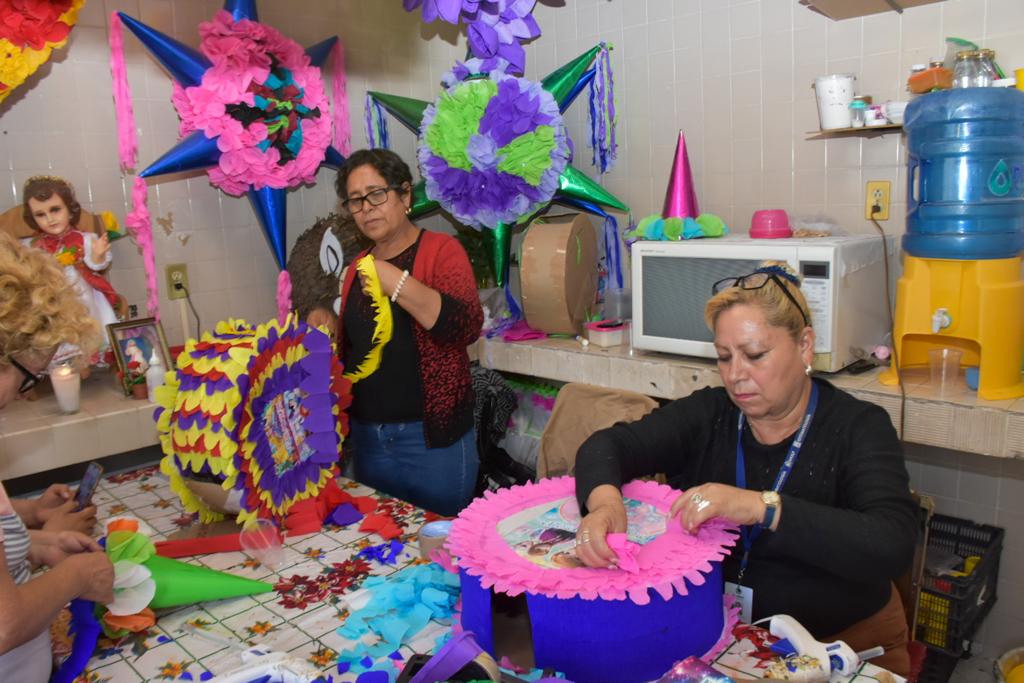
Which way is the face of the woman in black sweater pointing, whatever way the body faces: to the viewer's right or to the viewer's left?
to the viewer's left

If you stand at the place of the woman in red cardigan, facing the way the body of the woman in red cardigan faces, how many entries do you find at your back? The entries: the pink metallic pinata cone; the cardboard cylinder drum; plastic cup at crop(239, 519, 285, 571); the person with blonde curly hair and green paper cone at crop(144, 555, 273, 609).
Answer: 2

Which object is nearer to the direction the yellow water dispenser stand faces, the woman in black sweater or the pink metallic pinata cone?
the woman in black sweater

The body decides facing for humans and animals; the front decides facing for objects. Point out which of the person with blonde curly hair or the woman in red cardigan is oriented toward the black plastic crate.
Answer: the person with blonde curly hair

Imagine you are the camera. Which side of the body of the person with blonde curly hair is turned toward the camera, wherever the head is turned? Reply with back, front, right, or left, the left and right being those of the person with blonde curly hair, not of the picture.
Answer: right

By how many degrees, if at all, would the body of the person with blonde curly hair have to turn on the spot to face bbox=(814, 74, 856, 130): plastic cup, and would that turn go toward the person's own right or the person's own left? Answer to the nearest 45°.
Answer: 0° — they already face it
